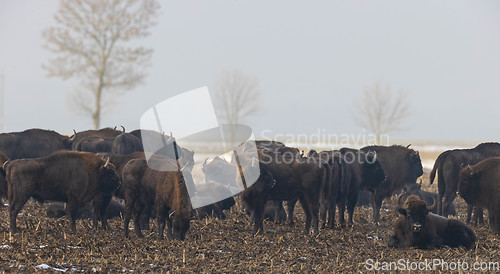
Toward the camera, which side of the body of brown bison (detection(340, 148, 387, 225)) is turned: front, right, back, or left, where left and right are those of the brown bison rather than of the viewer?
right

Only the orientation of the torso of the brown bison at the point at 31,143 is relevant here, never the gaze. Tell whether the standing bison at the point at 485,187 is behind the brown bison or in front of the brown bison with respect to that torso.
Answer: in front

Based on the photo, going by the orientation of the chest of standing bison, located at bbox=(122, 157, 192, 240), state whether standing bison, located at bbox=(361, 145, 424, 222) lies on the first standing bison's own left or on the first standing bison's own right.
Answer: on the first standing bison's own left

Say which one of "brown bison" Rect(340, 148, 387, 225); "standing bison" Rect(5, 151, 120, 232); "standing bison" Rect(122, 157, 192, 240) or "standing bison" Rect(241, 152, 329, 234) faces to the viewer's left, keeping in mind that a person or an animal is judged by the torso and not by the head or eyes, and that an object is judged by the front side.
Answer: "standing bison" Rect(241, 152, 329, 234)

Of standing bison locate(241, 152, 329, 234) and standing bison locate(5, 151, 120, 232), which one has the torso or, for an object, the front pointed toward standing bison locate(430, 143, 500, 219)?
standing bison locate(5, 151, 120, 232)

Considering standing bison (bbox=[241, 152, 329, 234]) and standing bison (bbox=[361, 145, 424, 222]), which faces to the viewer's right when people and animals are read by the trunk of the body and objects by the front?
standing bison (bbox=[361, 145, 424, 222])

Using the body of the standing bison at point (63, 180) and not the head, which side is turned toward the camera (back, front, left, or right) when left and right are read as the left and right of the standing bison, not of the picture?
right

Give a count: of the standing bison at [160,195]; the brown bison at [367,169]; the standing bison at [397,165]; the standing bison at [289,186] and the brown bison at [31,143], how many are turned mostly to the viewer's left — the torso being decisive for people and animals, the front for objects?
1

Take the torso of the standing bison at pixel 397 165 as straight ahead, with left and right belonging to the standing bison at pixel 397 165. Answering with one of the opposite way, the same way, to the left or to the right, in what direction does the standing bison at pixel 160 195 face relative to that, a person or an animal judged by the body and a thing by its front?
the same way

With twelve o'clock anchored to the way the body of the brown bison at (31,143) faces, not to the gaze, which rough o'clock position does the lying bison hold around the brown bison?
The lying bison is roughly at 2 o'clock from the brown bison.

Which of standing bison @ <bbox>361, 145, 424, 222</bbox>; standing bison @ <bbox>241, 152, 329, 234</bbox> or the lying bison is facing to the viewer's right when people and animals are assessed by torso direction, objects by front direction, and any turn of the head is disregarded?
standing bison @ <bbox>361, 145, 424, 222</bbox>

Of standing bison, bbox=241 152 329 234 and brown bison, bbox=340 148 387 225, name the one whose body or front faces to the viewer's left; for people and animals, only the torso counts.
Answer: the standing bison

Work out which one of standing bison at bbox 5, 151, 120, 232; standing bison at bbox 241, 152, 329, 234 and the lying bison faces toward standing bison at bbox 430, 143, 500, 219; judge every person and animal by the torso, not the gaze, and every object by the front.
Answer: standing bison at bbox 5, 151, 120, 232

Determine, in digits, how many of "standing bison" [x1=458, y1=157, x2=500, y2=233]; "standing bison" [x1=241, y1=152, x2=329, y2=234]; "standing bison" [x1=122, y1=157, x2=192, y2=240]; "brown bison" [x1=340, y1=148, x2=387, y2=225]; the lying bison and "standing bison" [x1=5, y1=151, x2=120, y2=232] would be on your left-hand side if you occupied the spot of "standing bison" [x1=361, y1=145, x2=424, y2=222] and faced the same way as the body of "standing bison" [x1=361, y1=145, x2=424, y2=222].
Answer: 0

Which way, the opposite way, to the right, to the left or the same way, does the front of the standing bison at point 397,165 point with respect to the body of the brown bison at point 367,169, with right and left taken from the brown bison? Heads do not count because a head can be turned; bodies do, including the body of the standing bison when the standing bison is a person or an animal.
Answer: the same way

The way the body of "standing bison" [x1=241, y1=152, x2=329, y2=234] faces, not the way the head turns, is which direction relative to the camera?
to the viewer's left

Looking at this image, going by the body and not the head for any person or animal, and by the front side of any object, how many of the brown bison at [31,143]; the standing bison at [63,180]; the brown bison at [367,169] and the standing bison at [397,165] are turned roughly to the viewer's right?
4

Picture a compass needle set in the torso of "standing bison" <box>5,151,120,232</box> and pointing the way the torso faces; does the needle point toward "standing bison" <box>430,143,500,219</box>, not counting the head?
yes

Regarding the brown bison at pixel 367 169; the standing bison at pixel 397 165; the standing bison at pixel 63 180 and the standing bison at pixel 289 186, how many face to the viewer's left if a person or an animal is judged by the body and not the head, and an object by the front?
1

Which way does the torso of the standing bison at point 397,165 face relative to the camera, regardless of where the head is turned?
to the viewer's right

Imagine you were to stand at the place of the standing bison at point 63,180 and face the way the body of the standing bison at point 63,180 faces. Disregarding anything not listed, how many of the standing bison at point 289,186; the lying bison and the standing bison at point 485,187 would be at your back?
0

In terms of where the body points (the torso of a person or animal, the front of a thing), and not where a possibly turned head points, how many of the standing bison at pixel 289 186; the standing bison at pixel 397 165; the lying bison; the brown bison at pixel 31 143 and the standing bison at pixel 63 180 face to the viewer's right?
3
